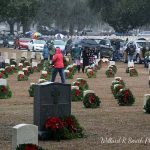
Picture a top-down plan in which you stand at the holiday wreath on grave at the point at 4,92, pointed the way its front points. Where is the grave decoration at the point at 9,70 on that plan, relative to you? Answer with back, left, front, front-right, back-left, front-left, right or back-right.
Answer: back

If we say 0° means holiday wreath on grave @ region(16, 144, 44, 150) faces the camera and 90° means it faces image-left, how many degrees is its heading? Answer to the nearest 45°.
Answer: approximately 0°

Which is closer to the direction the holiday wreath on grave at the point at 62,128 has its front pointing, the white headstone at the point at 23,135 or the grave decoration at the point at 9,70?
the white headstone

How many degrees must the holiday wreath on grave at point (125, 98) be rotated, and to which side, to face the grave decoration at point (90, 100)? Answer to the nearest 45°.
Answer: approximately 45° to its right

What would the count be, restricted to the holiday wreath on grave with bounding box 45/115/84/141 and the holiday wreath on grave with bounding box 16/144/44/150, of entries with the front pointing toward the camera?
2

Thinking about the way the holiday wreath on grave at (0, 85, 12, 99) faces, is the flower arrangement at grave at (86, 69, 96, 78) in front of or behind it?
behind

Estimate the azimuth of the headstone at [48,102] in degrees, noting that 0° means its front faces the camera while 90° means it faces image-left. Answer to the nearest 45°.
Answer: approximately 315°

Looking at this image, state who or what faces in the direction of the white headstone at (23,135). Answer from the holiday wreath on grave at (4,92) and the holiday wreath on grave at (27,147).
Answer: the holiday wreath on grave at (4,92)

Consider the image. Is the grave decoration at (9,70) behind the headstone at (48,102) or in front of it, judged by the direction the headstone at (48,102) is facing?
behind

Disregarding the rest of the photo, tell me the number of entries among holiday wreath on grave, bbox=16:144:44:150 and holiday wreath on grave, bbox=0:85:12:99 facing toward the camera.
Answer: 2

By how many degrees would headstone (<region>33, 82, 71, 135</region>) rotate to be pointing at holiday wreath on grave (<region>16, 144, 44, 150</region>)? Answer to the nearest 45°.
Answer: approximately 45° to its right

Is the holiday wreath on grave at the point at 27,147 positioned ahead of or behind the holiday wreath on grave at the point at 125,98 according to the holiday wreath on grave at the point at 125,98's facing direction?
ahead
